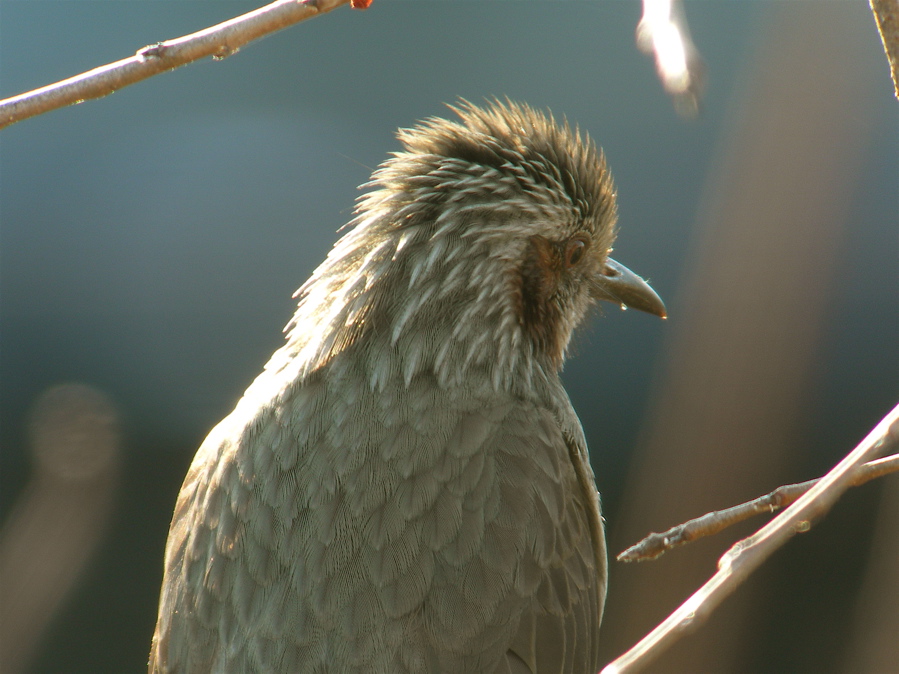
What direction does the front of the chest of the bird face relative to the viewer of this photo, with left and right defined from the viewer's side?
facing away from the viewer and to the right of the viewer

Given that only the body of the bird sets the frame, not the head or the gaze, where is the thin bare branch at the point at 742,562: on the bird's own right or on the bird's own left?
on the bird's own right

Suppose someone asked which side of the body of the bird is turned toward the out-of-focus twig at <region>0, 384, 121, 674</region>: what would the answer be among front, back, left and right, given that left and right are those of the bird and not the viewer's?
left

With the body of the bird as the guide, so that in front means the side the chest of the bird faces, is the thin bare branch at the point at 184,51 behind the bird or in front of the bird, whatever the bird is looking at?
behind

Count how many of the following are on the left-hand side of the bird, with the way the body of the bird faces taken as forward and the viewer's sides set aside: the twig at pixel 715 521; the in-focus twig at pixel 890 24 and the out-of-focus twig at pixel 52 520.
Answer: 1

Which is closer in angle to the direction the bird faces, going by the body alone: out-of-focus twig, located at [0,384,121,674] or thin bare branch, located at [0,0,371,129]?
the out-of-focus twig
